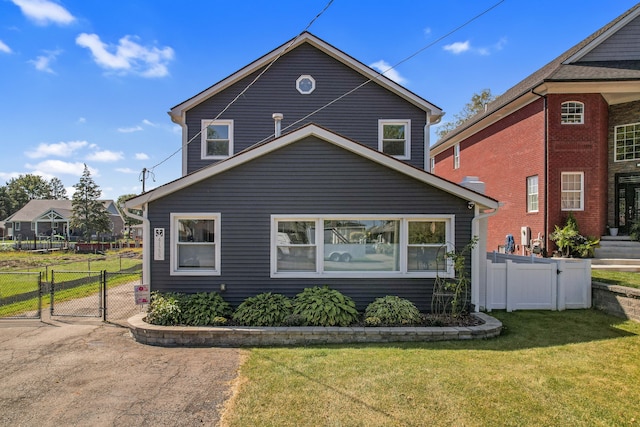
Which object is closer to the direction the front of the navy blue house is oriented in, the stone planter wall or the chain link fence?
the stone planter wall

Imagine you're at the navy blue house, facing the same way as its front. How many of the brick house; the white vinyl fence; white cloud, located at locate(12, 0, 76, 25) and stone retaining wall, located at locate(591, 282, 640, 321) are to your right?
1

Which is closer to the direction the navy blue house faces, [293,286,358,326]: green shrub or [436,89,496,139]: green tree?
the green shrub

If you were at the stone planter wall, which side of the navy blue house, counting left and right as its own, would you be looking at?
front

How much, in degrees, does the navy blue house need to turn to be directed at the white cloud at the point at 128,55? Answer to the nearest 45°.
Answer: approximately 135° to its right

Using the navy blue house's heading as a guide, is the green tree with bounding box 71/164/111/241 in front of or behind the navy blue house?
behind

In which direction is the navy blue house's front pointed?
toward the camera

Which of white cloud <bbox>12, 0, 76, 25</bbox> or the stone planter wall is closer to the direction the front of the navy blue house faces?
the stone planter wall
